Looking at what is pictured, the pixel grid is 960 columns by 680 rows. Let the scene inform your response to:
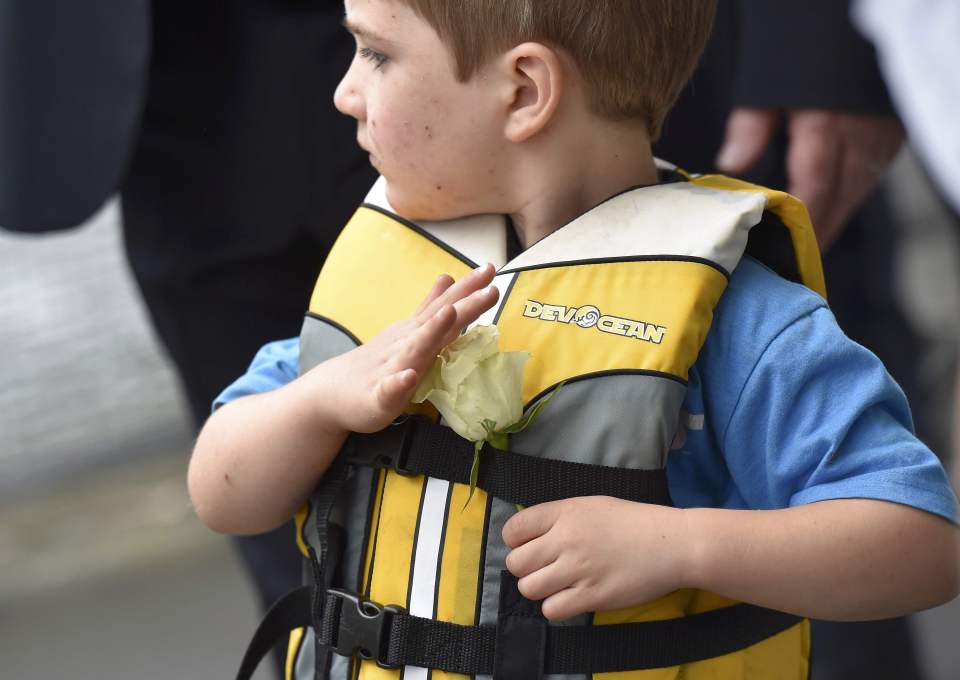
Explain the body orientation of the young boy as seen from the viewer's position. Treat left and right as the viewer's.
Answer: facing the viewer and to the left of the viewer

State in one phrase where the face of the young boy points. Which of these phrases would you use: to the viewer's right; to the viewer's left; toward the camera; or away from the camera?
to the viewer's left

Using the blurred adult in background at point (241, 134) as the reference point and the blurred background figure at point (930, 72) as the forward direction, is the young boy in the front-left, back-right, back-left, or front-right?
front-right

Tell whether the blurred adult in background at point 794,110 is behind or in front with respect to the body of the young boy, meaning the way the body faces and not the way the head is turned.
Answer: behind
